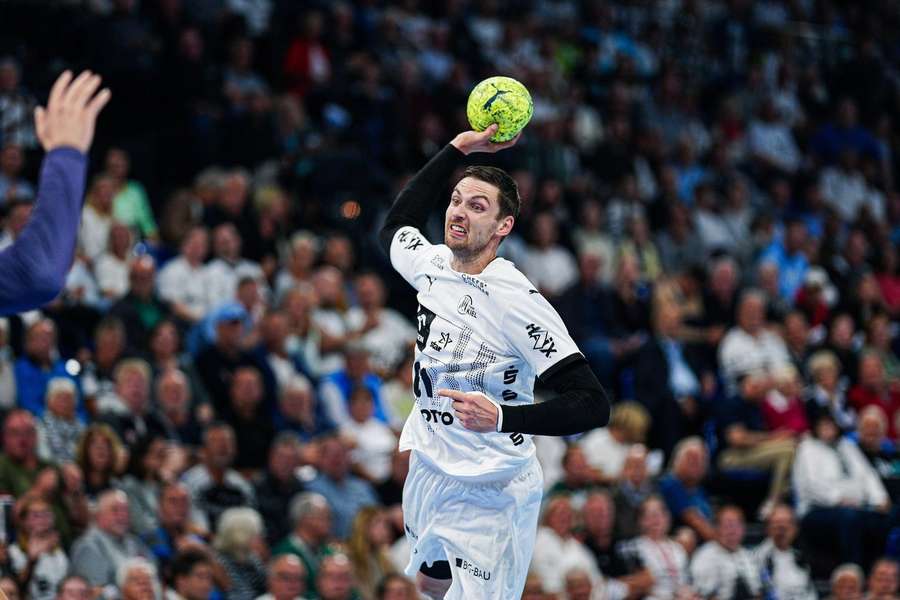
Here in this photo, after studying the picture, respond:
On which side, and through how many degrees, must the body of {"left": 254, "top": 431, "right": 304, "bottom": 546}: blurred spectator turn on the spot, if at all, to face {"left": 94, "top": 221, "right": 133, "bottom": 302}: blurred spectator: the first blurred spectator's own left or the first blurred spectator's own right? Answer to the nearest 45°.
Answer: approximately 135° to the first blurred spectator's own right

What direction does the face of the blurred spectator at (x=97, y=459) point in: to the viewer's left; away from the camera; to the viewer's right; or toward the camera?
toward the camera

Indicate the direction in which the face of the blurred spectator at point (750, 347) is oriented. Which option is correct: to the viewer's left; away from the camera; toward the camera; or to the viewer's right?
toward the camera

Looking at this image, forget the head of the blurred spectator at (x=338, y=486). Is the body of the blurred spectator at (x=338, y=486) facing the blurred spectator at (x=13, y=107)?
no

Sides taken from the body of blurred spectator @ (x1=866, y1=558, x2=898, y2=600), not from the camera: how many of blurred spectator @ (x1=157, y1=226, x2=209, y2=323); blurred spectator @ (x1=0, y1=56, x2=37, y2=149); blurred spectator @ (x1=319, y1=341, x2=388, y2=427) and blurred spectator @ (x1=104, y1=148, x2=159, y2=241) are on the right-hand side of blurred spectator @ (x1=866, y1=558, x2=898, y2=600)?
4

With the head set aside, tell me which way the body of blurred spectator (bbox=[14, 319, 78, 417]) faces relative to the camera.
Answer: toward the camera

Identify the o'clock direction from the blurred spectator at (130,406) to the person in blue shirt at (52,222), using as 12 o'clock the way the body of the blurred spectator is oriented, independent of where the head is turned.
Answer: The person in blue shirt is roughly at 12 o'clock from the blurred spectator.

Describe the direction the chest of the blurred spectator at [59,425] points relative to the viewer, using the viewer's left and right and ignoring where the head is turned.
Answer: facing the viewer

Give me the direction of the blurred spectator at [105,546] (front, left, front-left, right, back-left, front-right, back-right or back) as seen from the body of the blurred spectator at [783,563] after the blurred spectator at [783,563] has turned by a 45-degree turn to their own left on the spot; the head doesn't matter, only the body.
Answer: right

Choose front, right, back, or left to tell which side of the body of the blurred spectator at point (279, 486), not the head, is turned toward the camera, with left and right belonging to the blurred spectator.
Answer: front

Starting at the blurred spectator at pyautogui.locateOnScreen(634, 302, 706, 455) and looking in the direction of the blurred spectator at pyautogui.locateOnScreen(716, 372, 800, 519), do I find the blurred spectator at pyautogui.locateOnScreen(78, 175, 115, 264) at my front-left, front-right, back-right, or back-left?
back-right

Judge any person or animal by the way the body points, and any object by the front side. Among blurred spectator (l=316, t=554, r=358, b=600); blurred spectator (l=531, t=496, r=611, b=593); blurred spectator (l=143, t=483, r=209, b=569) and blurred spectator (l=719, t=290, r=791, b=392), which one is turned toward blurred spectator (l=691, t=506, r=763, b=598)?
blurred spectator (l=719, t=290, r=791, b=392)

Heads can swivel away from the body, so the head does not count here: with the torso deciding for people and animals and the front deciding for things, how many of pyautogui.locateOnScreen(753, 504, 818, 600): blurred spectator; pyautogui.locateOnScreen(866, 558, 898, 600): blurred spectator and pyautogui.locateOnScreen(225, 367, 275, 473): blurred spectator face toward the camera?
3

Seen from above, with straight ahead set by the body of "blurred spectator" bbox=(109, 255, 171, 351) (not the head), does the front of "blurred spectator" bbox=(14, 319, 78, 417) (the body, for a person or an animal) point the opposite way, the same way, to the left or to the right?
the same way

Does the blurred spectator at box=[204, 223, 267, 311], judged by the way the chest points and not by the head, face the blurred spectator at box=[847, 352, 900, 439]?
no

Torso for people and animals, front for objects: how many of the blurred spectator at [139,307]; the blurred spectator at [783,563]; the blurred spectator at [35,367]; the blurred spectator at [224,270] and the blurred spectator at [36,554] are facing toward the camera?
5

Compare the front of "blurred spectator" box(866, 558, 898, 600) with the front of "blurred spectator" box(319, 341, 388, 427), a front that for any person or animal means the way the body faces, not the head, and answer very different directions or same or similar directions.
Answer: same or similar directions

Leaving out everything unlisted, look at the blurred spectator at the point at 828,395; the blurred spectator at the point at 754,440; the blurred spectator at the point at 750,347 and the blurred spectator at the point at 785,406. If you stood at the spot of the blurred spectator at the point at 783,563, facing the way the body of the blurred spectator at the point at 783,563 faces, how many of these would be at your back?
4

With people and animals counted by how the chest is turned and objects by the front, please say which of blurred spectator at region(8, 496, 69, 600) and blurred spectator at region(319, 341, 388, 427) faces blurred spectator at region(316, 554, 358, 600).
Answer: blurred spectator at region(319, 341, 388, 427)

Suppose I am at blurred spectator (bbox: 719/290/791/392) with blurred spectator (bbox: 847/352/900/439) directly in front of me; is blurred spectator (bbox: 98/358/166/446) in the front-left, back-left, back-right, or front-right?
back-right

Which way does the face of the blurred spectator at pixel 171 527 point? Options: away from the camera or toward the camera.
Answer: toward the camera

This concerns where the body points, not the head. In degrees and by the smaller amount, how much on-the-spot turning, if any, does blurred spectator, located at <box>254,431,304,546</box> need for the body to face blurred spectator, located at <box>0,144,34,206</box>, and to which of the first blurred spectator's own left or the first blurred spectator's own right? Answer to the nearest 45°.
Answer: approximately 135° to the first blurred spectator's own right

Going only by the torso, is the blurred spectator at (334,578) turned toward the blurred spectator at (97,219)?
no

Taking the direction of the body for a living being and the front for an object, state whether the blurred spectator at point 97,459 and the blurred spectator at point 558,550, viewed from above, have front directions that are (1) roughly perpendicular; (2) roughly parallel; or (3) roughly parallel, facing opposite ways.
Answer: roughly parallel

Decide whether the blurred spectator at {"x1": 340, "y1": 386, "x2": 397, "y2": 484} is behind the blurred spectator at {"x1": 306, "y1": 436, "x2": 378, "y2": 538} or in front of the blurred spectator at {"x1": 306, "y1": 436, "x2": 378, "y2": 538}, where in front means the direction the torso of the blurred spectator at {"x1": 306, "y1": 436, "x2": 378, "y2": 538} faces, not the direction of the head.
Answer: behind
